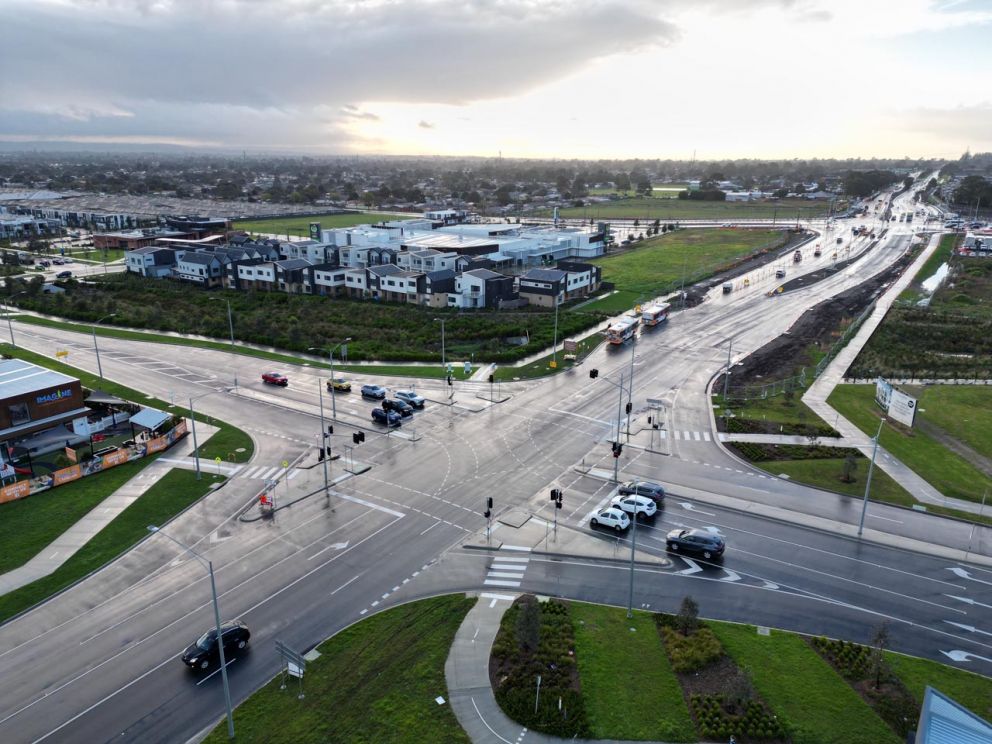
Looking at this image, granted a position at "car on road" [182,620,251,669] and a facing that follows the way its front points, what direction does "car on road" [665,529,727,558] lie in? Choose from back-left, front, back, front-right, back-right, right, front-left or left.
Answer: back-left

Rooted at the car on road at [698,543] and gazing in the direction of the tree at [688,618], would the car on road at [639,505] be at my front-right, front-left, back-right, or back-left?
back-right

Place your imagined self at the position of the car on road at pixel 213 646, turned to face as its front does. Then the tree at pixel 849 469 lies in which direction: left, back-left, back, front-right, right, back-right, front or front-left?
back-left

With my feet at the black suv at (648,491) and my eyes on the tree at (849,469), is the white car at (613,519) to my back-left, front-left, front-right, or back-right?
back-right

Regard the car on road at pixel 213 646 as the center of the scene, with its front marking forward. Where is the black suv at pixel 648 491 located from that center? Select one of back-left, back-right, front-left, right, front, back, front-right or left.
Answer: back-left

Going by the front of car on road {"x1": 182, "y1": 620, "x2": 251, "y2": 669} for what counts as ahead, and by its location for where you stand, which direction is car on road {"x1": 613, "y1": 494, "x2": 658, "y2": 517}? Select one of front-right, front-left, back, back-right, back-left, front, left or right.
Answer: back-left

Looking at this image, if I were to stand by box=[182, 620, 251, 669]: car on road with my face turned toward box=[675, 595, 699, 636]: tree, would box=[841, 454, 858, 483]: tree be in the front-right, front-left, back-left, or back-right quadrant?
front-left

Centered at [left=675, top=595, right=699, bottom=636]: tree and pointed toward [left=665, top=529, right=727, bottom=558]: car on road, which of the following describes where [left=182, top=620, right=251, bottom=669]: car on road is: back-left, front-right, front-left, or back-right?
back-left

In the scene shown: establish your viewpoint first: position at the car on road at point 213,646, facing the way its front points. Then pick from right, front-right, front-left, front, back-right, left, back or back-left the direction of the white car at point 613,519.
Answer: back-left
